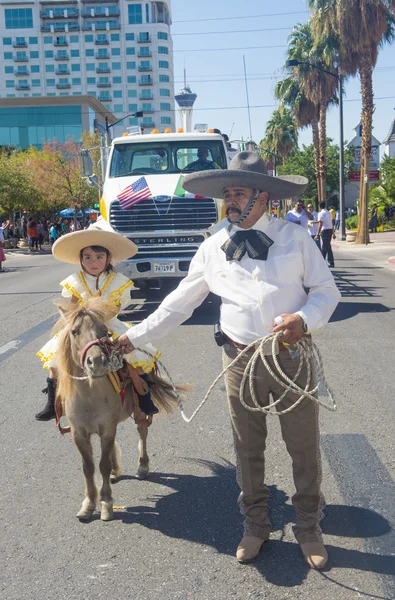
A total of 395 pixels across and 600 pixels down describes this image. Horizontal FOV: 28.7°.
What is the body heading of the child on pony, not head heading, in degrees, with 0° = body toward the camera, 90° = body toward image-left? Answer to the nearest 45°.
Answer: approximately 0°

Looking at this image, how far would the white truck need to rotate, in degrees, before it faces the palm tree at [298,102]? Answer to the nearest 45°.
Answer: approximately 180°

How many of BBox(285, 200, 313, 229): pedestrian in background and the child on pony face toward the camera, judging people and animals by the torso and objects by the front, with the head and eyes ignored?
2

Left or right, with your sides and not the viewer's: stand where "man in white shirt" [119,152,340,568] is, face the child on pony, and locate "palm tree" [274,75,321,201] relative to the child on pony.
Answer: right

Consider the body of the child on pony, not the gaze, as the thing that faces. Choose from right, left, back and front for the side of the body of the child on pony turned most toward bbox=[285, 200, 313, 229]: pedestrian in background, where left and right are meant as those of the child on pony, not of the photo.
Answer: back

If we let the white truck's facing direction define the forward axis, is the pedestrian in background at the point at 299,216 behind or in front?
behind
